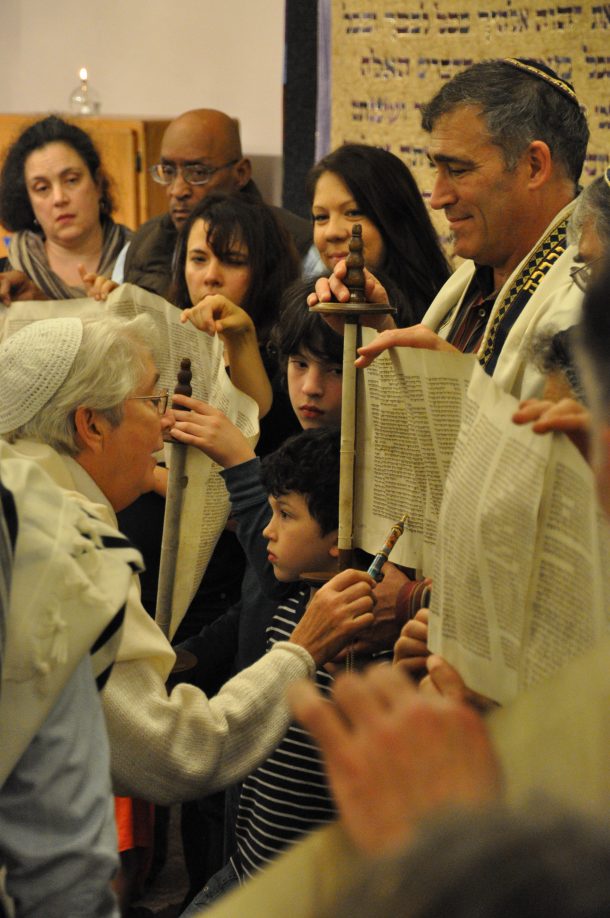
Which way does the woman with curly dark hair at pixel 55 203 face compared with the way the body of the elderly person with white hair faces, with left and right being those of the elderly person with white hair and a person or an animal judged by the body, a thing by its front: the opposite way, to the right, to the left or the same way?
to the right

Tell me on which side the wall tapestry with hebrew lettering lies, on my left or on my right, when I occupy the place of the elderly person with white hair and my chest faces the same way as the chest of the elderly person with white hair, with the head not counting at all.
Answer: on my left

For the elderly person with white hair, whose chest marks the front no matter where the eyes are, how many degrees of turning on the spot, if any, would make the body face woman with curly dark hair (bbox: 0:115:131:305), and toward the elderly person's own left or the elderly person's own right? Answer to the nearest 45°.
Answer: approximately 90° to the elderly person's own left

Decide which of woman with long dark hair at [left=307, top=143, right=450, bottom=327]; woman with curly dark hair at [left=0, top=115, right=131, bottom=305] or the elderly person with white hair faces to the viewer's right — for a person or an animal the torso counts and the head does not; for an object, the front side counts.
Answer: the elderly person with white hair

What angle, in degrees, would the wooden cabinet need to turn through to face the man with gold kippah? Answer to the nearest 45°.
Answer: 0° — it already faces them

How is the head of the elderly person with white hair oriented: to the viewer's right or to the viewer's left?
to the viewer's right

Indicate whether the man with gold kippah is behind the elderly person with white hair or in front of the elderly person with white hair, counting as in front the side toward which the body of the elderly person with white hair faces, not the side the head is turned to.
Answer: in front

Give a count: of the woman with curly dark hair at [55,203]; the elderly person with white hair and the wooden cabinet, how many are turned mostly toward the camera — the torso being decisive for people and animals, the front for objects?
2

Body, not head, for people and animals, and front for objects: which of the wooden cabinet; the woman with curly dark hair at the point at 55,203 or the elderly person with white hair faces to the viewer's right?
the elderly person with white hair

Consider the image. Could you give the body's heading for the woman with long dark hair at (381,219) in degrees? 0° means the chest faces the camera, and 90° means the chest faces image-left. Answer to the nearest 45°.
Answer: approximately 45°

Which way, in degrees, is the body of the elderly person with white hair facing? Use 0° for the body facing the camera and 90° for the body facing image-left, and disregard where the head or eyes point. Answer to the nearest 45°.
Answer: approximately 270°

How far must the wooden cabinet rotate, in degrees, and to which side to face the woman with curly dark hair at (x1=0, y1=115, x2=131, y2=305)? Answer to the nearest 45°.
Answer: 0° — it already faces them

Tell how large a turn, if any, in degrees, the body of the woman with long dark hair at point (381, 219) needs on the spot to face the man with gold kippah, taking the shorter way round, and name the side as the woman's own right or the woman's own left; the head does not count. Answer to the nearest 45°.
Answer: approximately 90° to the woman's own left
